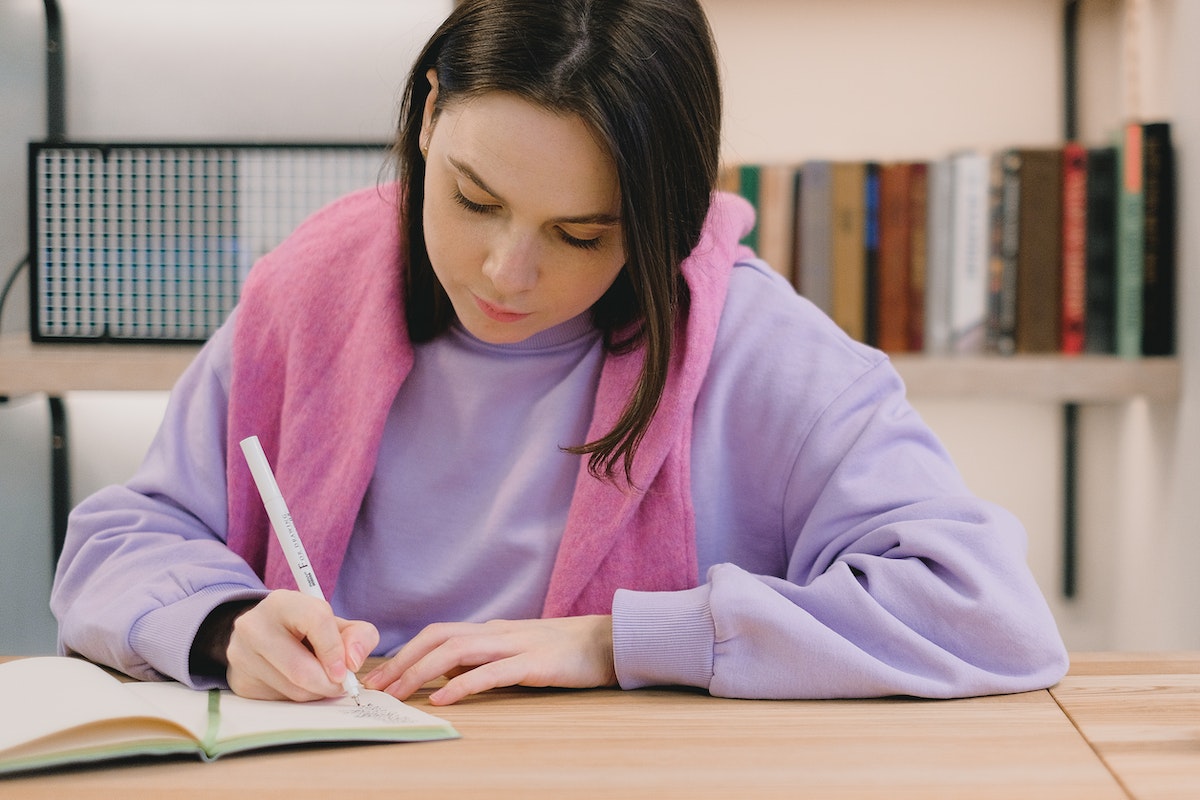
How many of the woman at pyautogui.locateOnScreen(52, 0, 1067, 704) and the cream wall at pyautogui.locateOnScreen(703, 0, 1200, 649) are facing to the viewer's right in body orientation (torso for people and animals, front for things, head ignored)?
0

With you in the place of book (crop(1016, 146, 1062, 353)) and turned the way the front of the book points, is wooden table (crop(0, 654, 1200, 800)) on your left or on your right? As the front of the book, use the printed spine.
on your right

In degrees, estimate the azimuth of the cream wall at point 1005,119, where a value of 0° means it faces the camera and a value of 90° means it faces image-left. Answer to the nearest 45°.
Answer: approximately 0°
